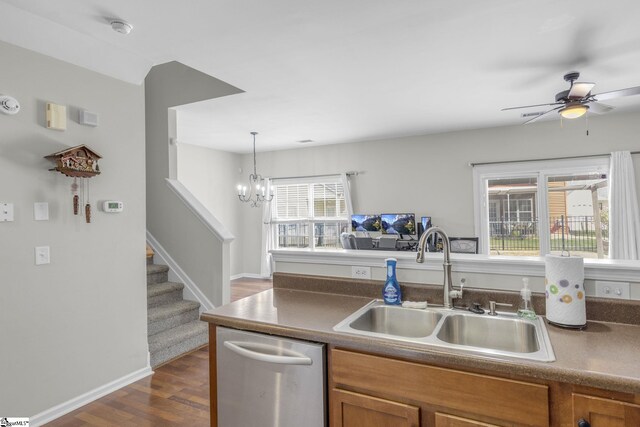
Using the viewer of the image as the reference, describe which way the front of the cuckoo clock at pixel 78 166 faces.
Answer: facing the viewer and to the right of the viewer

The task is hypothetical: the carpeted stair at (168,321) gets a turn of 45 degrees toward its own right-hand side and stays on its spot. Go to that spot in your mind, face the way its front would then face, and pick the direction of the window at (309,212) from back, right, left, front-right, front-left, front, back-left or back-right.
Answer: back-left

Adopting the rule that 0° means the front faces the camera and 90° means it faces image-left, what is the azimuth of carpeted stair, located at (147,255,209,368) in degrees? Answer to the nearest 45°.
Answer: approximately 315°

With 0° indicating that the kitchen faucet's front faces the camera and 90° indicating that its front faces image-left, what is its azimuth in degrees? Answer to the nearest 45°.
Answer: approximately 45°

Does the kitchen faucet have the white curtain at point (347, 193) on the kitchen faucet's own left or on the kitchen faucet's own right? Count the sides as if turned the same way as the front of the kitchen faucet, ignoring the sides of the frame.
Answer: on the kitchen faucet's own right

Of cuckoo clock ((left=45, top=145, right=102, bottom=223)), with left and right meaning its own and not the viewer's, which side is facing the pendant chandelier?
left

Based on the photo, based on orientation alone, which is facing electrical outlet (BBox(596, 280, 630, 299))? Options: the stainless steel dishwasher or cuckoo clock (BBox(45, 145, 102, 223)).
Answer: the cuckoo clock

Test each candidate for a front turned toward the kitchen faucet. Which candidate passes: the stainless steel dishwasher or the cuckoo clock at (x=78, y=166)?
the cuckoo clock

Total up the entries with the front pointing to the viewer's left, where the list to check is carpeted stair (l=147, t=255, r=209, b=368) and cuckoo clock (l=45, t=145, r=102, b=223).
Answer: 0

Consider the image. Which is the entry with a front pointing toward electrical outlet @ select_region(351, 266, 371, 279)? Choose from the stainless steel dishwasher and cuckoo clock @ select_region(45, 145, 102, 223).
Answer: the cuckoo clock

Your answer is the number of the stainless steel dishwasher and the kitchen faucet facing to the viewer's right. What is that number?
0

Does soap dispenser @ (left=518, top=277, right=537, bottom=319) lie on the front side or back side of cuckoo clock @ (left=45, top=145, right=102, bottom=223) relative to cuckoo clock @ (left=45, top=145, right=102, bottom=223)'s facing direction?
on the front side

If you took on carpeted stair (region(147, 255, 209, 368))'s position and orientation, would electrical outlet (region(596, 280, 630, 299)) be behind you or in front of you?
in front

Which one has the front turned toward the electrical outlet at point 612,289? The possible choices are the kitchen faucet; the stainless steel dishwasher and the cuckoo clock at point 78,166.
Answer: the cuckoo clock

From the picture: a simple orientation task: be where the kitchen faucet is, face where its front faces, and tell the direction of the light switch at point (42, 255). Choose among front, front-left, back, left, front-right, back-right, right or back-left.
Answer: front-right

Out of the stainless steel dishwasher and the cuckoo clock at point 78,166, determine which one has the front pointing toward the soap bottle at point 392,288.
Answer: the cuckoo clock

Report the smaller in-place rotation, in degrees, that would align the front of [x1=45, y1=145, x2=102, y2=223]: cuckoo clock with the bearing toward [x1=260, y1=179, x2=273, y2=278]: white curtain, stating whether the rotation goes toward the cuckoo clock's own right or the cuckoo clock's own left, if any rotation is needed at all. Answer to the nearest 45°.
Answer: approximately 90° to the cuckoo clock's own left
